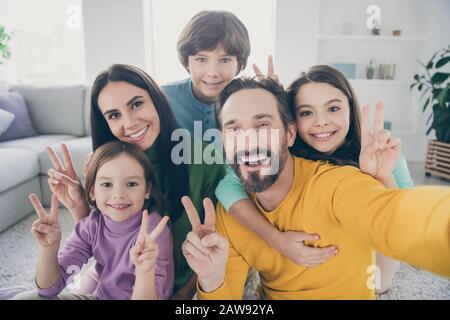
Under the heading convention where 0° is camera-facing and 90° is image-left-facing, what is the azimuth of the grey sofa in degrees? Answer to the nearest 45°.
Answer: approximately 315°

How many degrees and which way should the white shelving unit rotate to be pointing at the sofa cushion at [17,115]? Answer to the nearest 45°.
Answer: approximately 90° to its right

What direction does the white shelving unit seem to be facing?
toward the camera

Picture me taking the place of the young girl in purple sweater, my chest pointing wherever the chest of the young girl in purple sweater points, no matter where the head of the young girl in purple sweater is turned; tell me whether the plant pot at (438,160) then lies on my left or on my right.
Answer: on my left

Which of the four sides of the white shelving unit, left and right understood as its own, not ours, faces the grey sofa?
right

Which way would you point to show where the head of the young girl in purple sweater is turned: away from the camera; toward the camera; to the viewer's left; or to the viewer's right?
toward the camera

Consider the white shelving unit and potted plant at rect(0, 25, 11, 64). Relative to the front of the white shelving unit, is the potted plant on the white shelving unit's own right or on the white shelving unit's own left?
on the white shelving unit's own right

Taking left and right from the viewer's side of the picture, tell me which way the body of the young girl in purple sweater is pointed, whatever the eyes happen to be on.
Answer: facing the viewer

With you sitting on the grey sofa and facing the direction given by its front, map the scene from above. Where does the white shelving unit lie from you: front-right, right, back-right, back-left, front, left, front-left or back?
left

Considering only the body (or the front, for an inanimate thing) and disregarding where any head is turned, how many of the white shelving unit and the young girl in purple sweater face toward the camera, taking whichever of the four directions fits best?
2
